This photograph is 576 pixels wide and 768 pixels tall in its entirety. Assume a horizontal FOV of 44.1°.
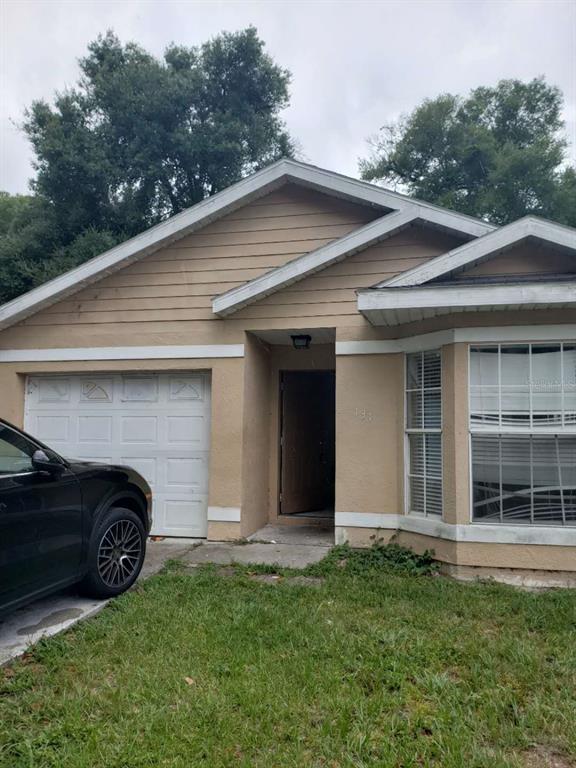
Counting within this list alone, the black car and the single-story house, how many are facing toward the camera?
1

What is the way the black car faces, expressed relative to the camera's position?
facing away from the viewer and to the right of the viewer

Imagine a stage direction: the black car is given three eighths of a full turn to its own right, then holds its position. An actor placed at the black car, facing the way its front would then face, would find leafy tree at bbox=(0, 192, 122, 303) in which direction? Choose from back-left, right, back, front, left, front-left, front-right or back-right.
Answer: back

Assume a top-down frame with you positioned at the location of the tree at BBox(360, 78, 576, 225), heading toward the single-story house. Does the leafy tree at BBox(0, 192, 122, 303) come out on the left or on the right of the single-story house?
right

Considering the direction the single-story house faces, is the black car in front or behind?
in front

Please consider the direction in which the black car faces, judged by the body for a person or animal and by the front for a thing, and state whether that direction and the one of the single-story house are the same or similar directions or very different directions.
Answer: very different directions

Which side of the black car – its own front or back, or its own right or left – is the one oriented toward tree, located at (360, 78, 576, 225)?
front

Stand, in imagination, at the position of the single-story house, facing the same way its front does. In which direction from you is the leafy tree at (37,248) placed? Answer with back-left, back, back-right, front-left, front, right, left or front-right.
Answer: back-right

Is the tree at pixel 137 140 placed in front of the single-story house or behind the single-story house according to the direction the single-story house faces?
behind

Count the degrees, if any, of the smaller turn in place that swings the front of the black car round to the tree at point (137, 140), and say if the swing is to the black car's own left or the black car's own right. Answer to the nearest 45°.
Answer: approximately 45° to the black car's own left

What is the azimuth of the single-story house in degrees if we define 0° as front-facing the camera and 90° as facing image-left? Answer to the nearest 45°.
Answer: approximately 0°

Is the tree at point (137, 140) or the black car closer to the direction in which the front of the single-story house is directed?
the black car
